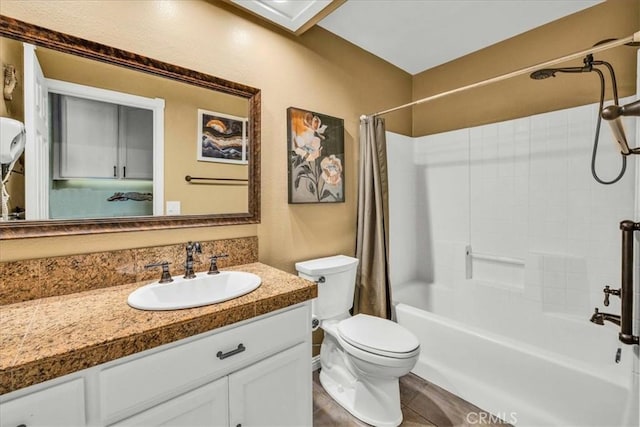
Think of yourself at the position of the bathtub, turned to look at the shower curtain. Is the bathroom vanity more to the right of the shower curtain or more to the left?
left

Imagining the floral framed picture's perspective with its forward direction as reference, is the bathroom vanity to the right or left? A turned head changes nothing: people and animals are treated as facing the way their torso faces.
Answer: on its right

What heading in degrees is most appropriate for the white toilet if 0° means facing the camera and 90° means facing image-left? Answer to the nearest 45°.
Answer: approximately 315°

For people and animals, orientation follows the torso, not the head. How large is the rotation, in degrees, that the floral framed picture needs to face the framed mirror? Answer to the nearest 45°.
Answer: approximately 90° to its right

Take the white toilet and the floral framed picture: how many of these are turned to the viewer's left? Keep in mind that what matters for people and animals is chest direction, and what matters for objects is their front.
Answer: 0

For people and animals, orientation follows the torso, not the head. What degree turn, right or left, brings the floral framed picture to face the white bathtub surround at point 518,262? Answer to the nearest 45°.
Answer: approximately 45° to its left

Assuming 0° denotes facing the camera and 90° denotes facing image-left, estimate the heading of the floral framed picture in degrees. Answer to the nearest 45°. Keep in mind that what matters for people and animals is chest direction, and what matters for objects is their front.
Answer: approximately 315°
